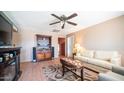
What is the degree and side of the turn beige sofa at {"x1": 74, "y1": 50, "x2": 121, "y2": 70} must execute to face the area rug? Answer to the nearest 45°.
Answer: approximately 45° to its right

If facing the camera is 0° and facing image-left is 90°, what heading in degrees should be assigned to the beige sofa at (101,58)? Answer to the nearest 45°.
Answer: approximately 45°

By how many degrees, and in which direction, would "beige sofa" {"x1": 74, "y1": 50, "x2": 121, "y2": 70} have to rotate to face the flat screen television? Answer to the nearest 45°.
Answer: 0° — it already faces it
